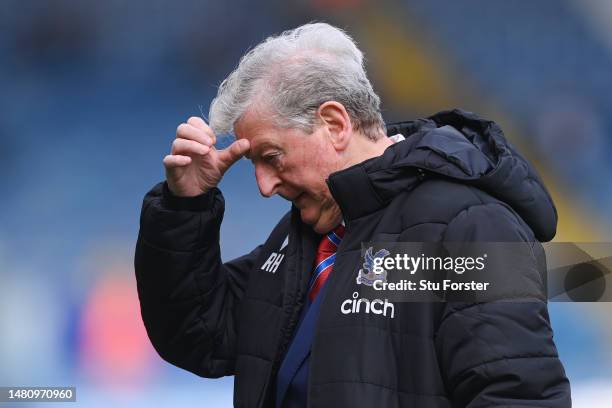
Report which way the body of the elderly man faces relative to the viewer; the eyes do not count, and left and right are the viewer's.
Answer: facing the viewer and to the left of the viewer
